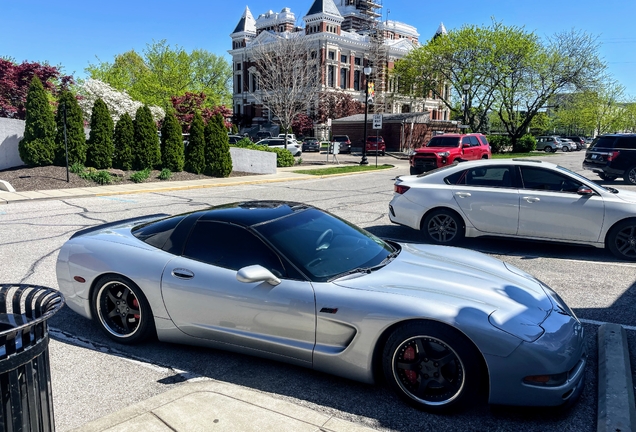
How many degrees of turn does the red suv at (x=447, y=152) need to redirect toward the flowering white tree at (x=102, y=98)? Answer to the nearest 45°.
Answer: approximately 45° to its right

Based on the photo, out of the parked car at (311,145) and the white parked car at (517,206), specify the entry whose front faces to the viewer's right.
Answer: the white parked car

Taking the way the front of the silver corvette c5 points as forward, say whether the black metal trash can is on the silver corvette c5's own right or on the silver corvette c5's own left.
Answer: on the silver corvette c5's own right

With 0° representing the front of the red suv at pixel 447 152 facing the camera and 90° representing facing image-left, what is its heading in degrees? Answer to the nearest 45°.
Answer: approximately 45°

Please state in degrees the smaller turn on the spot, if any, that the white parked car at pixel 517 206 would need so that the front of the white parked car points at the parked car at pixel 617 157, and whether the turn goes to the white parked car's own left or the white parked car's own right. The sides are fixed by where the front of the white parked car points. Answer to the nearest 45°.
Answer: approximately 90° to the white parked car's own left

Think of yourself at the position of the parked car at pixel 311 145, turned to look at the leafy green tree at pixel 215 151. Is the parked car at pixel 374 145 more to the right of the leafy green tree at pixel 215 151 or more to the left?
left

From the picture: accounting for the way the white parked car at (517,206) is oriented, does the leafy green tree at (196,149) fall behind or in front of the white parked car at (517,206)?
behind

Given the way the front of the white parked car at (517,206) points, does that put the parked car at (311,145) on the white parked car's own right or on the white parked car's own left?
on the white parked car's own left

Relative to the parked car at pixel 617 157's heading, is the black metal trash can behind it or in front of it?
behind

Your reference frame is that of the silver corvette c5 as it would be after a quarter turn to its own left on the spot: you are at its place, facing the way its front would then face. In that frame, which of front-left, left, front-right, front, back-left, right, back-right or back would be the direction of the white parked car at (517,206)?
front

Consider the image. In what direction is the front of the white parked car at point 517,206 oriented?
to the viewer's right

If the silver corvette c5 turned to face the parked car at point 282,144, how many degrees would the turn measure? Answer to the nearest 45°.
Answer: approximately 135° to its left
